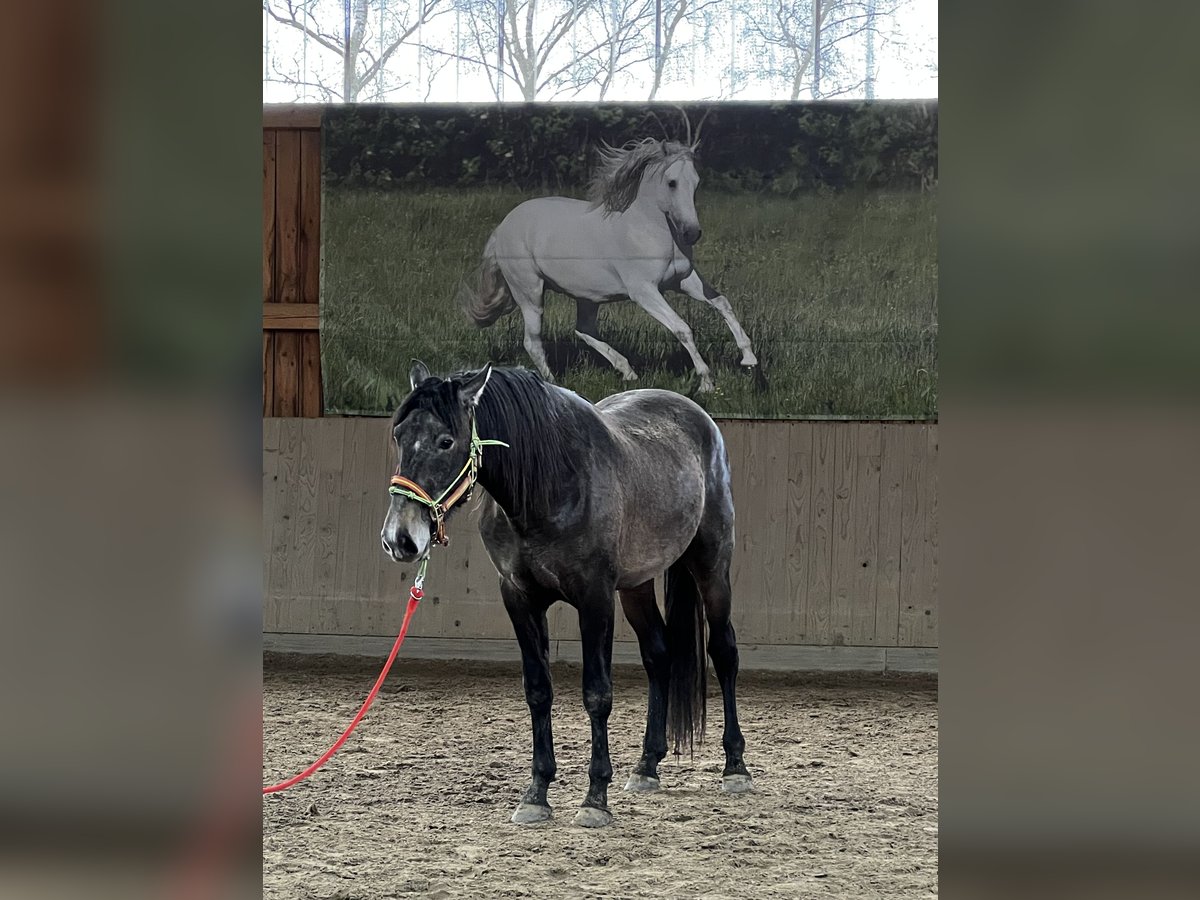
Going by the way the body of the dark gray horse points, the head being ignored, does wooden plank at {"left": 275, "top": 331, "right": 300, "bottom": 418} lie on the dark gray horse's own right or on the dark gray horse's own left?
on the dark gray horse's own right

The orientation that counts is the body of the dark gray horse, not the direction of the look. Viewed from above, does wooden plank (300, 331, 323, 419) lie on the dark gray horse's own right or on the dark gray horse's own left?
on the dark gray horse's own right

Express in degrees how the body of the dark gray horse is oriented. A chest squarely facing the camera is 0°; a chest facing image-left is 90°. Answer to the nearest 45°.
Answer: approximately 45°

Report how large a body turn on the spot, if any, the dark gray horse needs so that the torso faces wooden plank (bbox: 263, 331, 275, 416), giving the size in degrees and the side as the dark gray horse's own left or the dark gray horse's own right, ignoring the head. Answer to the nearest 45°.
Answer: approximately 90° to the dark gray horse's own right

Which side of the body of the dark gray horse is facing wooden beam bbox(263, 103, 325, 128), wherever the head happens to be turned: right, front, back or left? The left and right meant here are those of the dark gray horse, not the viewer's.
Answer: right

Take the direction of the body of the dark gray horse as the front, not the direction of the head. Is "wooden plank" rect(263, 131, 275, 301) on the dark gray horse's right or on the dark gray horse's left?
on the dark gray horse's right

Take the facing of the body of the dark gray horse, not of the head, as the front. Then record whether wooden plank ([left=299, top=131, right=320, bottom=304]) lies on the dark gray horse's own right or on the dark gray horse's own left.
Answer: on the dark gray horse's own right
